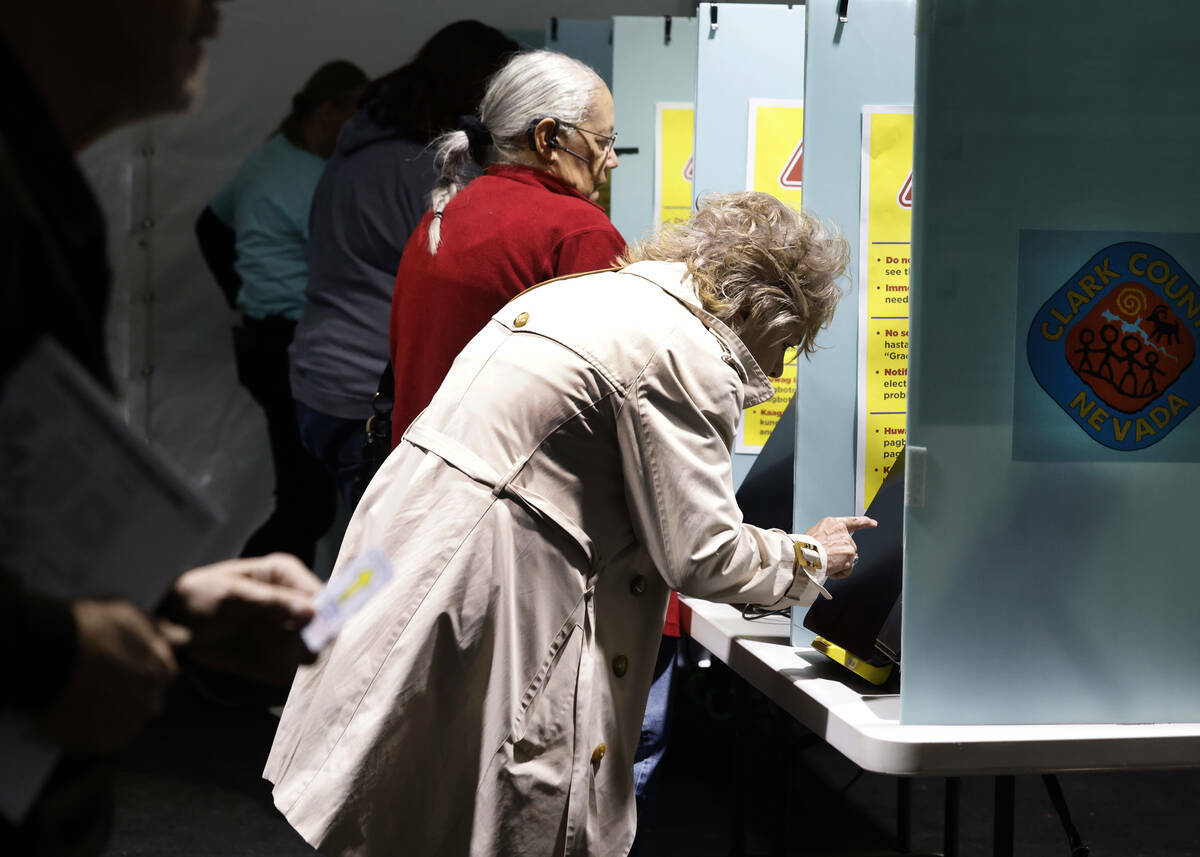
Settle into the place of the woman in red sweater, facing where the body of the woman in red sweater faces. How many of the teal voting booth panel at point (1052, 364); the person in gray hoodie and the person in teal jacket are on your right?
1

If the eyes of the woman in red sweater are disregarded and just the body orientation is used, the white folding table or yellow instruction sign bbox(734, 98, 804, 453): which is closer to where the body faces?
the yellow instruction sign

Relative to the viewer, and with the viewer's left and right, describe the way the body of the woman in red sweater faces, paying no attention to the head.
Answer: facing away from the viewer and to the right of the viewer

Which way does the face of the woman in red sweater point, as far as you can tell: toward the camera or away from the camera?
away from the camera

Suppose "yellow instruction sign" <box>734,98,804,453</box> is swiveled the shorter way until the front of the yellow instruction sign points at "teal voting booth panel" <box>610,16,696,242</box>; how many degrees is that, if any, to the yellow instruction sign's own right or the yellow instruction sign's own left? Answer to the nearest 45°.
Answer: approximately 135° to the yellow instruction sign's own right

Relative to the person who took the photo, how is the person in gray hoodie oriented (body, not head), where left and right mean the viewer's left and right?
facing away from the viewer and to the right of the viewer

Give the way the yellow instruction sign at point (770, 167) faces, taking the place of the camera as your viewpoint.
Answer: facing the viewer

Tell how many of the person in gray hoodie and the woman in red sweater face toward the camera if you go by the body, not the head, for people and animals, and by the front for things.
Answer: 0

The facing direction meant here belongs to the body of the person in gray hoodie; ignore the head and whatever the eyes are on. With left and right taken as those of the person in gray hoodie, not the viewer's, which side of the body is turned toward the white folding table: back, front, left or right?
right

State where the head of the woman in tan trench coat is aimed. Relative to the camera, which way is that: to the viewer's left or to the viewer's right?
to the viewer's right

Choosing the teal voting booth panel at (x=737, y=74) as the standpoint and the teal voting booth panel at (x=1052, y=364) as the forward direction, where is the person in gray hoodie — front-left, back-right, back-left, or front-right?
back-right
